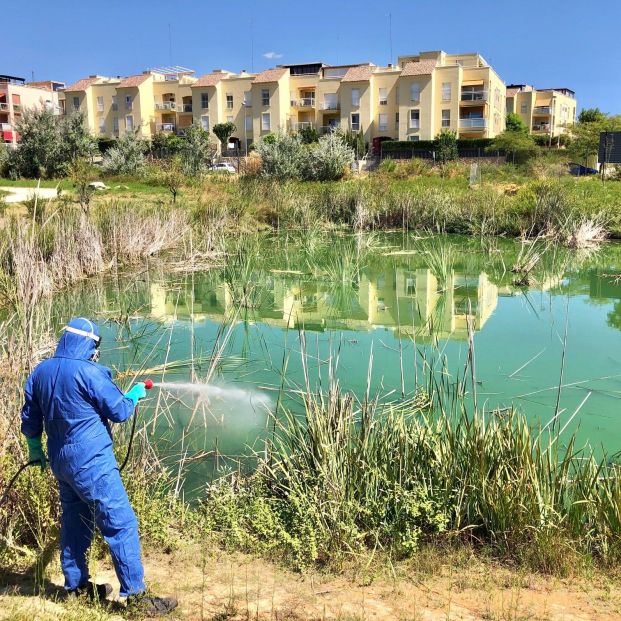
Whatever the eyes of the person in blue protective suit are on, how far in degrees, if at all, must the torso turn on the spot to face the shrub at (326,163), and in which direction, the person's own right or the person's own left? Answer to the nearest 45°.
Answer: approximately 45° to the person's own left

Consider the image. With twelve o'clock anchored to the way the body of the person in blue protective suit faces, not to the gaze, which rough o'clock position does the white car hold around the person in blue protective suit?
The white car is roughly at 11 o'clock from the person in blue protective suit.

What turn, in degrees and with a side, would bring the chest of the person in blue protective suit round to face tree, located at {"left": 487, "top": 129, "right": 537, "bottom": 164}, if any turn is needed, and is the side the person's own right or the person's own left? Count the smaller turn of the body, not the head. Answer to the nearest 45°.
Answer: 0° — they already face it

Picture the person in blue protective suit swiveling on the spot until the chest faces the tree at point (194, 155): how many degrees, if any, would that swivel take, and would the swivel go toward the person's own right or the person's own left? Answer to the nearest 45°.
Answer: approximately 45° to the person's own left

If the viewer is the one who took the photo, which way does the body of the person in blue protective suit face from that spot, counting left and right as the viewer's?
facing away from the viewer and to the right of the viewer

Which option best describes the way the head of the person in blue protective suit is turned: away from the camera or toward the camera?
away from the camera
